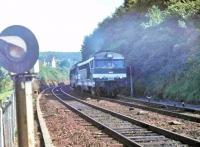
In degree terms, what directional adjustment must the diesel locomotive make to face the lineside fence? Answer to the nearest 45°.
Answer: approximately 45° to its right

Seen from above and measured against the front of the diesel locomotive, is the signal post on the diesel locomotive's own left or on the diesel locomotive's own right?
on the diesel locomotive's own right

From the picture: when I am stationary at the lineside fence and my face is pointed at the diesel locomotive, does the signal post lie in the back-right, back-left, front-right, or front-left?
back-right

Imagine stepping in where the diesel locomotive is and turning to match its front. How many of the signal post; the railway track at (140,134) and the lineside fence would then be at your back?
0

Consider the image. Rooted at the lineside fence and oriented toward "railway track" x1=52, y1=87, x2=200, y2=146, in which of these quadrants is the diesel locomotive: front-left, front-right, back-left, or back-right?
front-left

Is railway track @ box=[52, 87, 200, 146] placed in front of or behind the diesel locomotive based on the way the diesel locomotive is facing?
in front
